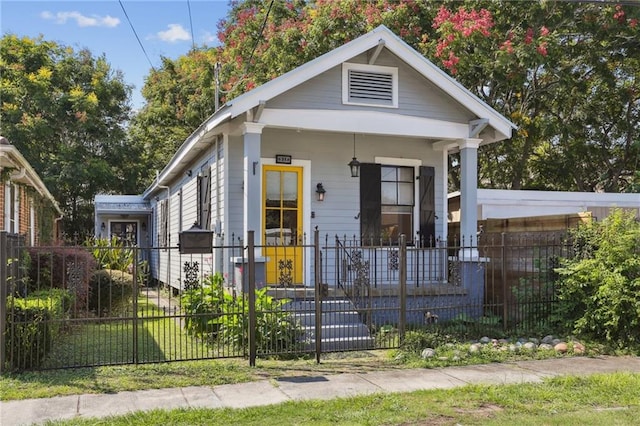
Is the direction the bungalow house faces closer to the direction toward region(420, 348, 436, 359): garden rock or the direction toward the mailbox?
the garden rock

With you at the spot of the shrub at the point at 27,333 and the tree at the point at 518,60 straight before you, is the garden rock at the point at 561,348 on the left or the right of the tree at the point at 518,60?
right

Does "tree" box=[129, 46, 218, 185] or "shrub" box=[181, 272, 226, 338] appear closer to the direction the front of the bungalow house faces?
the shrub

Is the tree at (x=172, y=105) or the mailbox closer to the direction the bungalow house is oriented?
the mailbox

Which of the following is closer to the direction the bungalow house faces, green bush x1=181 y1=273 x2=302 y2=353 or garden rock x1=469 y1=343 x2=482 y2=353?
the garden rock

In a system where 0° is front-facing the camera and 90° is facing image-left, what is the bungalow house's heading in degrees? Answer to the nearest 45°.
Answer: approximately 315°
